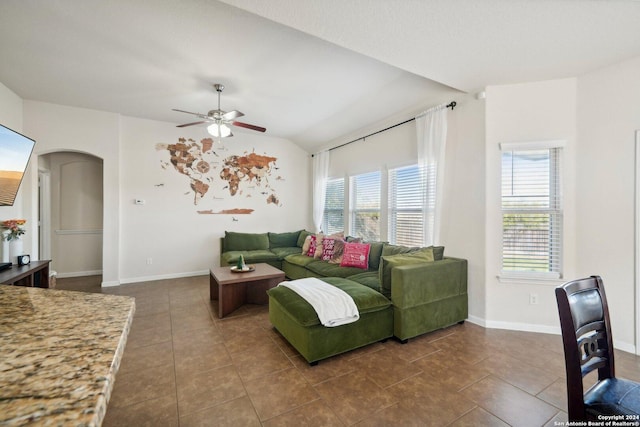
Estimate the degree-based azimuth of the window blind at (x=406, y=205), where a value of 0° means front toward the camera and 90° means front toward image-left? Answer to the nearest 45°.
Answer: approximately 45°

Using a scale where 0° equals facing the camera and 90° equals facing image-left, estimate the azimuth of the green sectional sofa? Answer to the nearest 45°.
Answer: approximately 45°

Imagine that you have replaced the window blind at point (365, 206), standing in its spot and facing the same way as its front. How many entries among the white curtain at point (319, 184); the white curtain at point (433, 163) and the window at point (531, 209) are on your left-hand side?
2

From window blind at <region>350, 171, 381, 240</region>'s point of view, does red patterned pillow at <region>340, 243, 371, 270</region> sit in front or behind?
in front

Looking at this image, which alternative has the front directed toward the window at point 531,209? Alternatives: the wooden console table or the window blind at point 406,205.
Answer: the wooden console table

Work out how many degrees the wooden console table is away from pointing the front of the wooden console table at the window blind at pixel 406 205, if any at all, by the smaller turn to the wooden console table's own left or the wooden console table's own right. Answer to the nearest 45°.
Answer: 0° — it already faces it

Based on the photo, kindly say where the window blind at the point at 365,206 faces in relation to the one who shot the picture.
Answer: facing the viewer and to the left of the viewer

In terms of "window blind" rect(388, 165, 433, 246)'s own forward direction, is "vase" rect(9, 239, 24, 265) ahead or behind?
ahead

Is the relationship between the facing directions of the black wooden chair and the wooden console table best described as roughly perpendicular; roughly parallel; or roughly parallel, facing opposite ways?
roughly perpendicular

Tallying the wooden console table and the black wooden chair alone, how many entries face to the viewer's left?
0

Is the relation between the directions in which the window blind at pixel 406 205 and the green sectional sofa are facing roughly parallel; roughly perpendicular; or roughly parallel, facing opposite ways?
roughly parallel

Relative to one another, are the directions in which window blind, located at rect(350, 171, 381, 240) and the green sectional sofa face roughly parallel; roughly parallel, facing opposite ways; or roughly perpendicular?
roughly parallel

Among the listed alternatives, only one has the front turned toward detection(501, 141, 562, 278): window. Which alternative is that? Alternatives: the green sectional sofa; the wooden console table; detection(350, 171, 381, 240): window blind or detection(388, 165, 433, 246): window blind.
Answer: the wooden console table

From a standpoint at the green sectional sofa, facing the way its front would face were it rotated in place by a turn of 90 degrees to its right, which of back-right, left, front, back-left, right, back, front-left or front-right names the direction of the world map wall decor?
front

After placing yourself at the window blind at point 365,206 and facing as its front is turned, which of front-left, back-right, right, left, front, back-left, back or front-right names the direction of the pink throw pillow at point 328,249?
front

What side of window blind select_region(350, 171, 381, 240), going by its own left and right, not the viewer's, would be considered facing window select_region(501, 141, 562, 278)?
left

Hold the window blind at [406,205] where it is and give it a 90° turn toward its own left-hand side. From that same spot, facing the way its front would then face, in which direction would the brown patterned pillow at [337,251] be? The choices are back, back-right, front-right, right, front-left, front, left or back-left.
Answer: back-right

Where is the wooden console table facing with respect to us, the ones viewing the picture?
facing the viewer and to the right of the viewer
